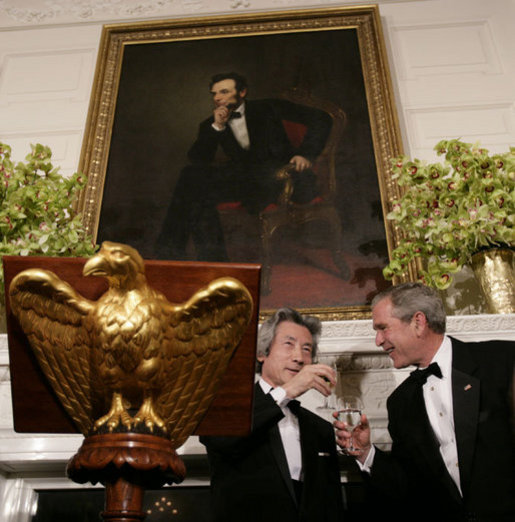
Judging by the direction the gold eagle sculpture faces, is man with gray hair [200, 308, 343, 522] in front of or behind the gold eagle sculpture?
behind

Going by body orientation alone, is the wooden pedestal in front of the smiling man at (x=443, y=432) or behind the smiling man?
in front

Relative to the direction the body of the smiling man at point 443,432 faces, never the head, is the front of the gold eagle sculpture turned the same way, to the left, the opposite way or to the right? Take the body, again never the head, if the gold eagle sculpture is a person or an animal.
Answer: to the left

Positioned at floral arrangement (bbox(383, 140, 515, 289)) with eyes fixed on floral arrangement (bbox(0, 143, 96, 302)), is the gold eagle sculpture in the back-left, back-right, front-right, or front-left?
front-left

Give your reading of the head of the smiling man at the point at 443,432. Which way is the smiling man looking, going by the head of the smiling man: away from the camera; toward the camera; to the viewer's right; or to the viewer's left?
to the viewer's left

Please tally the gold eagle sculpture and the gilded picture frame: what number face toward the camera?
2

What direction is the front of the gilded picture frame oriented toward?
toward the camera
